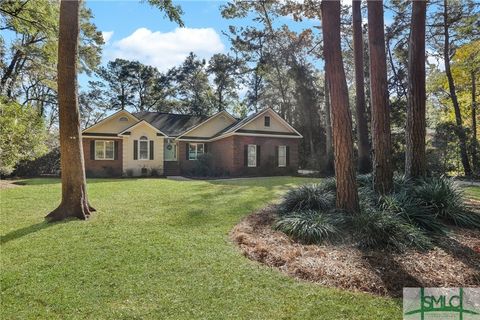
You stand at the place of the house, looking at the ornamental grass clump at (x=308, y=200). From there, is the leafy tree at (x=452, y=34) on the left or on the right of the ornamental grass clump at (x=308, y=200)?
left

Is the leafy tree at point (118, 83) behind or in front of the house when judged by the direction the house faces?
behind

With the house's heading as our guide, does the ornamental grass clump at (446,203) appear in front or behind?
in front

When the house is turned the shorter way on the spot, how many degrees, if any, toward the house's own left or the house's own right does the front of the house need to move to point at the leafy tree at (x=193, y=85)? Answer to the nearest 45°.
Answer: approximately 180°

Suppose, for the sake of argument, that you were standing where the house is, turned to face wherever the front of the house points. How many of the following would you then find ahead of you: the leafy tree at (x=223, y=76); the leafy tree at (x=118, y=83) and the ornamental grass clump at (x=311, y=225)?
1

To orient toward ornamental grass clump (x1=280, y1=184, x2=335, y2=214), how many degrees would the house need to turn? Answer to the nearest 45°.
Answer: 0° — it already faces it

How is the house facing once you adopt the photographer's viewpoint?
facing the viewer

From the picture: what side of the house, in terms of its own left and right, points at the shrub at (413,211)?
front

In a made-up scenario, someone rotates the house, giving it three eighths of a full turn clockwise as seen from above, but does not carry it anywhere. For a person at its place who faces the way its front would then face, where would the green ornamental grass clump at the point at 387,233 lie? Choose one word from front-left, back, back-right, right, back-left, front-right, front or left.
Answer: back-left

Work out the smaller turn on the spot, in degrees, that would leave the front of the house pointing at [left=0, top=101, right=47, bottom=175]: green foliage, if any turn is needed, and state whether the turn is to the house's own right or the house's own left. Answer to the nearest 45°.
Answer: approximately 45° to the house's own right

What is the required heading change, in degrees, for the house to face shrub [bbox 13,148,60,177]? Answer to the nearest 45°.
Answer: approximately 90° to its right

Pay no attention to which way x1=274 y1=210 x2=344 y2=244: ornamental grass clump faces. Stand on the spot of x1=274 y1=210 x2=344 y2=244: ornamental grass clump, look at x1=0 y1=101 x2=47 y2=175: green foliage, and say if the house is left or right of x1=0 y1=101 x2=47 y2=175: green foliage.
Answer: right

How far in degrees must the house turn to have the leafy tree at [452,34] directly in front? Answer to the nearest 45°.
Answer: approximately 90° to its left

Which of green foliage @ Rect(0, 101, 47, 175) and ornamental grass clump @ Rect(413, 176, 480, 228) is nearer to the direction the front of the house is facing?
the ornamental grass clump

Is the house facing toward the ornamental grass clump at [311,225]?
yes

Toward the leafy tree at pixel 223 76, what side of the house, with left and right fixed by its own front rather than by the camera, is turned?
back
